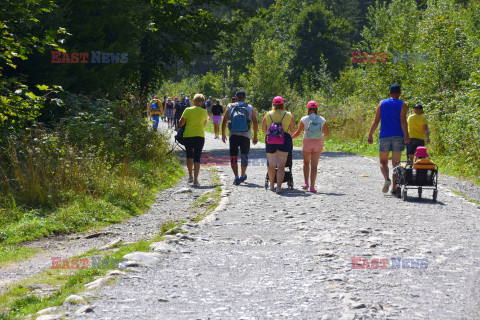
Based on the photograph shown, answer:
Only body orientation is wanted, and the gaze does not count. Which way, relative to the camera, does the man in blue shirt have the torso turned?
away from the camera

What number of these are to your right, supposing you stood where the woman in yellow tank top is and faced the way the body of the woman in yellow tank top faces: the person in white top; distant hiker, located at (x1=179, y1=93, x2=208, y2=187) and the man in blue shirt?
2

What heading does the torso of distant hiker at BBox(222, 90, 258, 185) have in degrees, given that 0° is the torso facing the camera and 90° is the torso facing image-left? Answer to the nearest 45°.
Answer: approximately 180°

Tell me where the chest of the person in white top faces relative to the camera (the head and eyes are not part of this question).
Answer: away from the camera

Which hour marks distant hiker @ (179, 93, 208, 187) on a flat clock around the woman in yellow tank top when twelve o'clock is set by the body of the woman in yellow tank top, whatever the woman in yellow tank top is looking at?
The distant hiker is roughly at 10 o'clock from the woman in yellow tank top.

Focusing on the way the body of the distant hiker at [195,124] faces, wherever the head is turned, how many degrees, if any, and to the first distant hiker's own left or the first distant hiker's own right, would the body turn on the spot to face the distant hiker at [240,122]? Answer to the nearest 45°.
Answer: approximately 90° to the first distant hiker's own right

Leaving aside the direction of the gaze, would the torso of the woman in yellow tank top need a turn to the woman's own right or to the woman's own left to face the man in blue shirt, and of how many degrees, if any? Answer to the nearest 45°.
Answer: approximately 90° to the woman's own right

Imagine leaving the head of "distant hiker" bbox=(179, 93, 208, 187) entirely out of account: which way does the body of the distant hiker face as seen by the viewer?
away from the camera

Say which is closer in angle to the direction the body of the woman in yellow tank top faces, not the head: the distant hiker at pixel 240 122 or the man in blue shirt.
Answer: the distant hiker

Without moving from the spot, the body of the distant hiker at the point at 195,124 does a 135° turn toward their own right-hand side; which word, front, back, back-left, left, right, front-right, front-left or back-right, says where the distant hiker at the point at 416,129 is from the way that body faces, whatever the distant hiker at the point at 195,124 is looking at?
front-left

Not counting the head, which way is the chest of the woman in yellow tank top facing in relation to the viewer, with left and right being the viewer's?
facing away from the viewer
